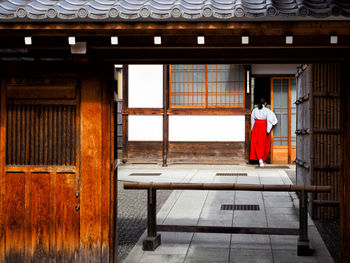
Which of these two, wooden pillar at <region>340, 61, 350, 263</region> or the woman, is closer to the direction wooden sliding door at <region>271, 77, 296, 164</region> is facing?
the wooden pillar

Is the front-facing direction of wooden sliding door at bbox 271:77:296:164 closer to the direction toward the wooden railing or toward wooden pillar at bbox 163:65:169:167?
the wooden railing

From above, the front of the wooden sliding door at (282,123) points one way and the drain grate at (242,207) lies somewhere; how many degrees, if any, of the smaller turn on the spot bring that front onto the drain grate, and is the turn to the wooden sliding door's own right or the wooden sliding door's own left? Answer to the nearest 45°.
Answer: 0° — it already faces it

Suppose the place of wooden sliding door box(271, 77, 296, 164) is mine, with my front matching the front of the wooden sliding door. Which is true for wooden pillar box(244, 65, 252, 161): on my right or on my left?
on my right

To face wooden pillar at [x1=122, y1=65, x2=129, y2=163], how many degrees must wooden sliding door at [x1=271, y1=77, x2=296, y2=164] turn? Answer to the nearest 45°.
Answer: approximately 90° to its right

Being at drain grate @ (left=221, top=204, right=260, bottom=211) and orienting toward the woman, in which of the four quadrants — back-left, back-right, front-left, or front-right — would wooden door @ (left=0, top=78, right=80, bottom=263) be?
back-left

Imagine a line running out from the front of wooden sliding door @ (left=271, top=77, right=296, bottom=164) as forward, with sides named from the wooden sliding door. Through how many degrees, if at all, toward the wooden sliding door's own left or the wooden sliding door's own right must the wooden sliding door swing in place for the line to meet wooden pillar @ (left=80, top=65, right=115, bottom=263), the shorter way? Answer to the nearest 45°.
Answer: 0° — it already faces it

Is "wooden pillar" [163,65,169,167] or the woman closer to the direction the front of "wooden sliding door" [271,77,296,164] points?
the woman

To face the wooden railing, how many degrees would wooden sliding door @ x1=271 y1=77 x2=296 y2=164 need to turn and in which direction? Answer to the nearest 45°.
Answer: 0° — it already faces it

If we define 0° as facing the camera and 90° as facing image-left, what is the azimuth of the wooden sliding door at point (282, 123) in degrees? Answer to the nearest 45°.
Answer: approximately 0°

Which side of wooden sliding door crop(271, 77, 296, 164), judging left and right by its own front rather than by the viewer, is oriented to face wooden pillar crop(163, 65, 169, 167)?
right
